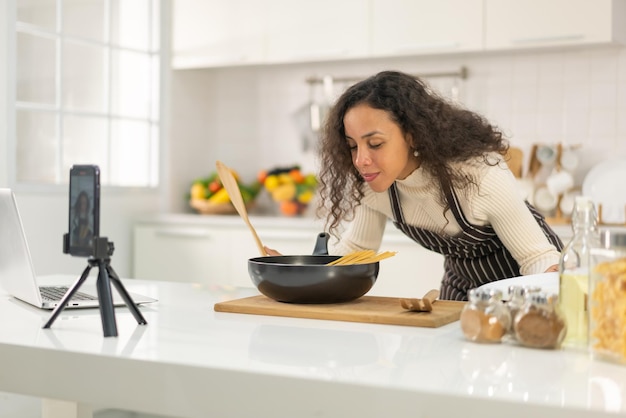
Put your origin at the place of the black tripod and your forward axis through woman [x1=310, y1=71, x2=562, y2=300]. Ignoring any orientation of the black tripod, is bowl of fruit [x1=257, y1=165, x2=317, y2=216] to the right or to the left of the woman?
left

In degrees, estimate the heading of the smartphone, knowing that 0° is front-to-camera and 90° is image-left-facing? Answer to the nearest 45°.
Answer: approximately 45°

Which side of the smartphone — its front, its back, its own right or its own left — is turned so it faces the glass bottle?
left

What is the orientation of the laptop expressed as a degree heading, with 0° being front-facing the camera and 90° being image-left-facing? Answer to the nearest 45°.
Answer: approximately 225°

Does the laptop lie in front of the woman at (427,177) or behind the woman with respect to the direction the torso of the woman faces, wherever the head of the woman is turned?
in front

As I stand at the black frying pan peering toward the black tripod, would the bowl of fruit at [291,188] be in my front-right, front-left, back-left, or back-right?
back-right

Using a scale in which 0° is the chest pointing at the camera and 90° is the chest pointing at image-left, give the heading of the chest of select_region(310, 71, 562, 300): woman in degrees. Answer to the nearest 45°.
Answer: approximately 45°

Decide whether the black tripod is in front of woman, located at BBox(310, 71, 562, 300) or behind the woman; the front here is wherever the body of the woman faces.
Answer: in front
